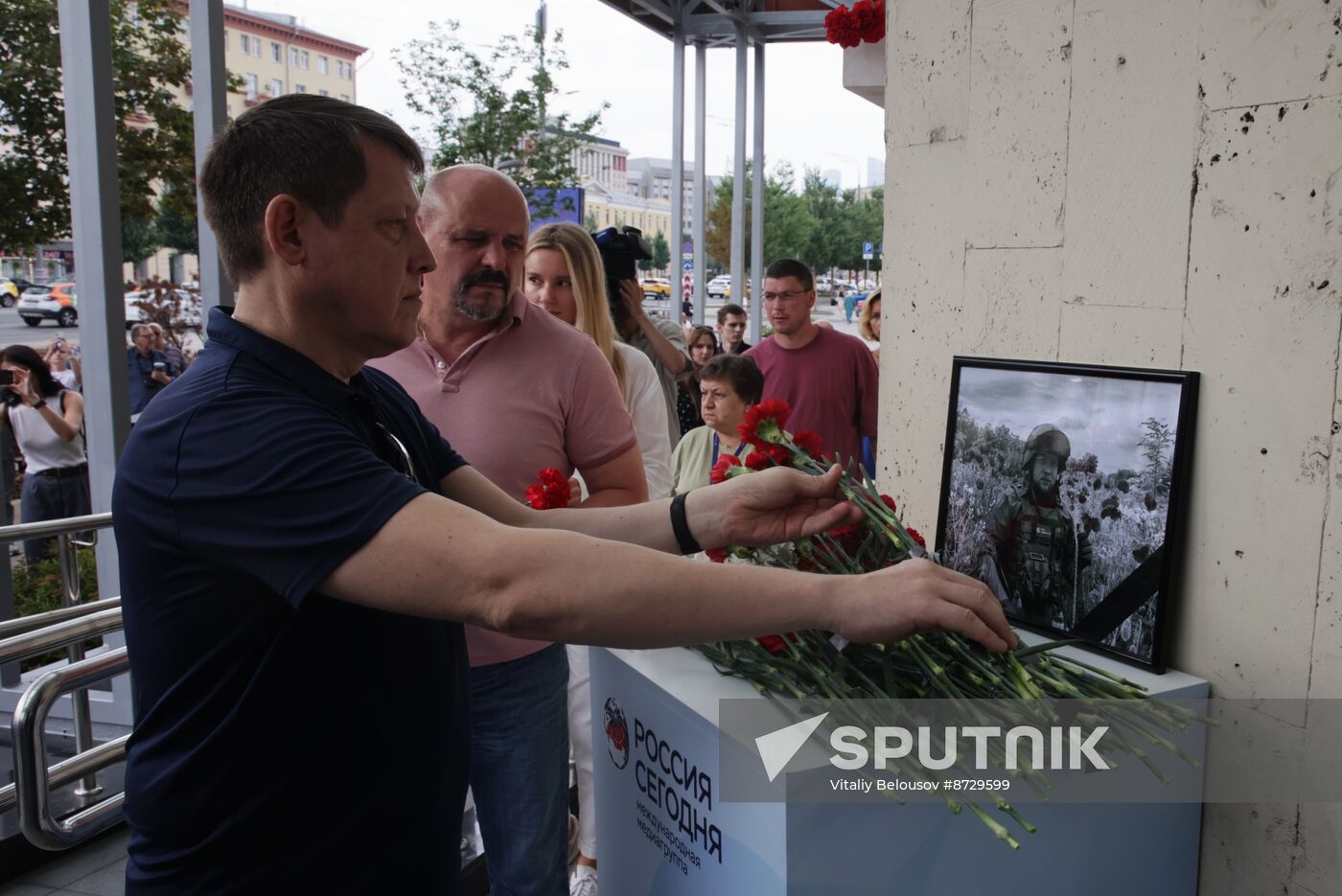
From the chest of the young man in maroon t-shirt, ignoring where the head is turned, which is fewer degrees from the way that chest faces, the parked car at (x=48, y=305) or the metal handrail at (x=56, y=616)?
the metal handrail

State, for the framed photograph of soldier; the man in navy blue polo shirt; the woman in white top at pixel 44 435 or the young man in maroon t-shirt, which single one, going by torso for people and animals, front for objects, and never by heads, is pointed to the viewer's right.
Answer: the man in navy blue polo shirt

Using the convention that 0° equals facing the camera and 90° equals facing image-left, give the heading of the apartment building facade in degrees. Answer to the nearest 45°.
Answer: approximately 315°

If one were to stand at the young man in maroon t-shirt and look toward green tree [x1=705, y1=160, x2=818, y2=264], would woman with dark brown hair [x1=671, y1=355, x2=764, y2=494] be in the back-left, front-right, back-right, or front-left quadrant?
back-left

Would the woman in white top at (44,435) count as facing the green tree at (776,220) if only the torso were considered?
no

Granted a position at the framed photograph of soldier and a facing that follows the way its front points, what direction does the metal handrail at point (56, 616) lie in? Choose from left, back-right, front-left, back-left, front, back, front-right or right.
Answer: front-right

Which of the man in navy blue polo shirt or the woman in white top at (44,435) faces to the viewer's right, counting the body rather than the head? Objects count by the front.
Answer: the man in navy blue polo shirt

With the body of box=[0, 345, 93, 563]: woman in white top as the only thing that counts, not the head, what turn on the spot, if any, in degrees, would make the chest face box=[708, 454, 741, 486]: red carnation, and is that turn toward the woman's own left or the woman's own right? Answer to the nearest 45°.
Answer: approximately 45° to the woman's own left

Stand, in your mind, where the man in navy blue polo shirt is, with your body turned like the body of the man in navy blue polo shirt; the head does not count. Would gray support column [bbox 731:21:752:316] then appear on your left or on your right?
on your left

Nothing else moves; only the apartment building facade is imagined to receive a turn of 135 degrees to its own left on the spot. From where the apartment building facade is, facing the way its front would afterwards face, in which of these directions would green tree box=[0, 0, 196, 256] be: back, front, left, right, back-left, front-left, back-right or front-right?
back

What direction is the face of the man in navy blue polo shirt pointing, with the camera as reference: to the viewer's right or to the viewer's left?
to the viewer's right

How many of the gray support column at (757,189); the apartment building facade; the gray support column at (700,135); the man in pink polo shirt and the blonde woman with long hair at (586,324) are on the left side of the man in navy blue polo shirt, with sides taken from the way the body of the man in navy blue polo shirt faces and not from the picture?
5

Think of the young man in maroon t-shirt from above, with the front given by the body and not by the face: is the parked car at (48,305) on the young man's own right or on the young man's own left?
on the young man's own right

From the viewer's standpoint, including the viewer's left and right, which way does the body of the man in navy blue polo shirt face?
facing to the right of the viewer

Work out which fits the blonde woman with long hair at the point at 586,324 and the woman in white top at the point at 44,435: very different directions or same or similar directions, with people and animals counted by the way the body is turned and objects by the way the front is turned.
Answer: same or similar directions

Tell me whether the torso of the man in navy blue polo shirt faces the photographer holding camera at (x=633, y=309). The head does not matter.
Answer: no
